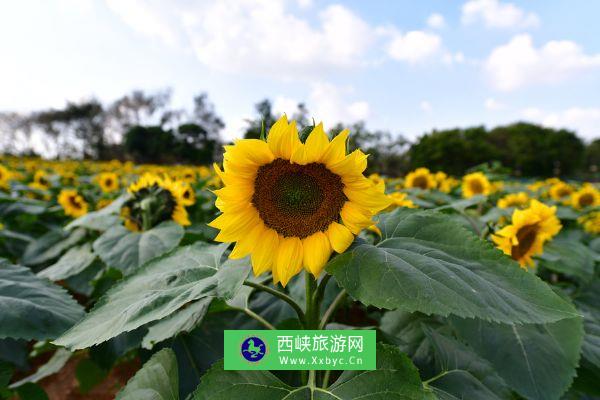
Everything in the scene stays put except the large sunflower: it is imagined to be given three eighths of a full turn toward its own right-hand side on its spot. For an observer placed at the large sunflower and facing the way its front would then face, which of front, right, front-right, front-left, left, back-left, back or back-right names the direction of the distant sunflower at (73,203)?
front

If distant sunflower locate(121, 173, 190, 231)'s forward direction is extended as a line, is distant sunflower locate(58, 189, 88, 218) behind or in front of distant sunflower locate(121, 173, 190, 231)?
in front

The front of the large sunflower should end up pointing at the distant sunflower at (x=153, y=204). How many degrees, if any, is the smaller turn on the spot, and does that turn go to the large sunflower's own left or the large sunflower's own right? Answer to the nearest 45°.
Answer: approximately 135° to the large sunflower's own right

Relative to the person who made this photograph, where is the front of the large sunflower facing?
facing the viewer

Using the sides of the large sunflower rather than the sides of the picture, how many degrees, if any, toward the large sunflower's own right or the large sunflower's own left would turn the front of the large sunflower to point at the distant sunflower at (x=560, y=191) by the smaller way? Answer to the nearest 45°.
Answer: approximately 135° to the large sunflower's own left
